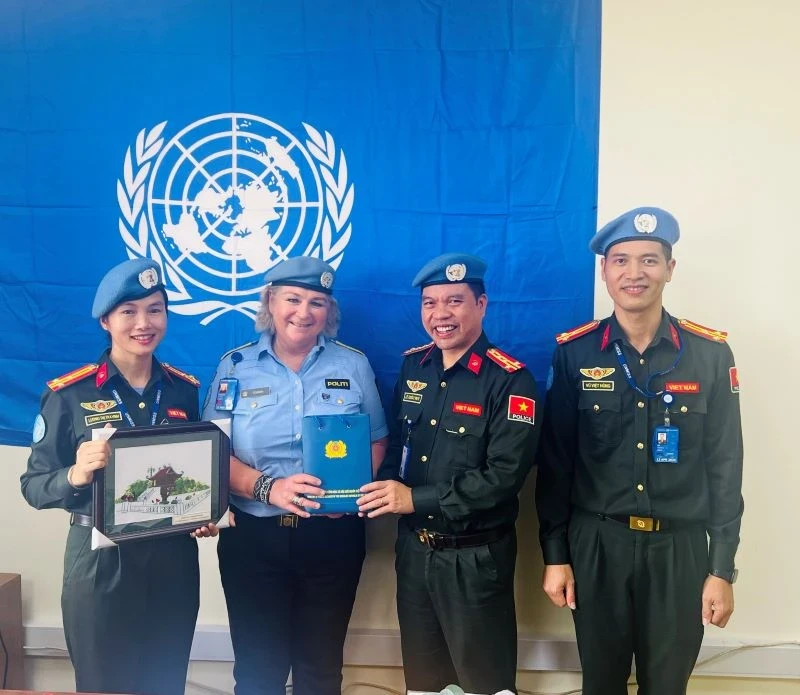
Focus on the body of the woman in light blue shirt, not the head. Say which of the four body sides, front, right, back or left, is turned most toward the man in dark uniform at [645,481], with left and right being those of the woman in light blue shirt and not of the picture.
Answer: left

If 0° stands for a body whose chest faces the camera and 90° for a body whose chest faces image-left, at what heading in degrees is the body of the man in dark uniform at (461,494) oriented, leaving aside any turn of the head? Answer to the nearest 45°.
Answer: approximately 45°

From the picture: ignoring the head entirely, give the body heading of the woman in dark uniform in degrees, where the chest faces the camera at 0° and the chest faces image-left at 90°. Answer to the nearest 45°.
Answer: approximately 315°

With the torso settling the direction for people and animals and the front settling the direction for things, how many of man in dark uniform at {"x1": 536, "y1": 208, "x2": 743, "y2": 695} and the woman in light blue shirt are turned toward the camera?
2

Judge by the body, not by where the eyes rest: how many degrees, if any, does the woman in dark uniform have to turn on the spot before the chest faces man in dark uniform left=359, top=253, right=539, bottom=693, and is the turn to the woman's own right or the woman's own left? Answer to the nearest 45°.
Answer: approximately 45° to the woman's own left
